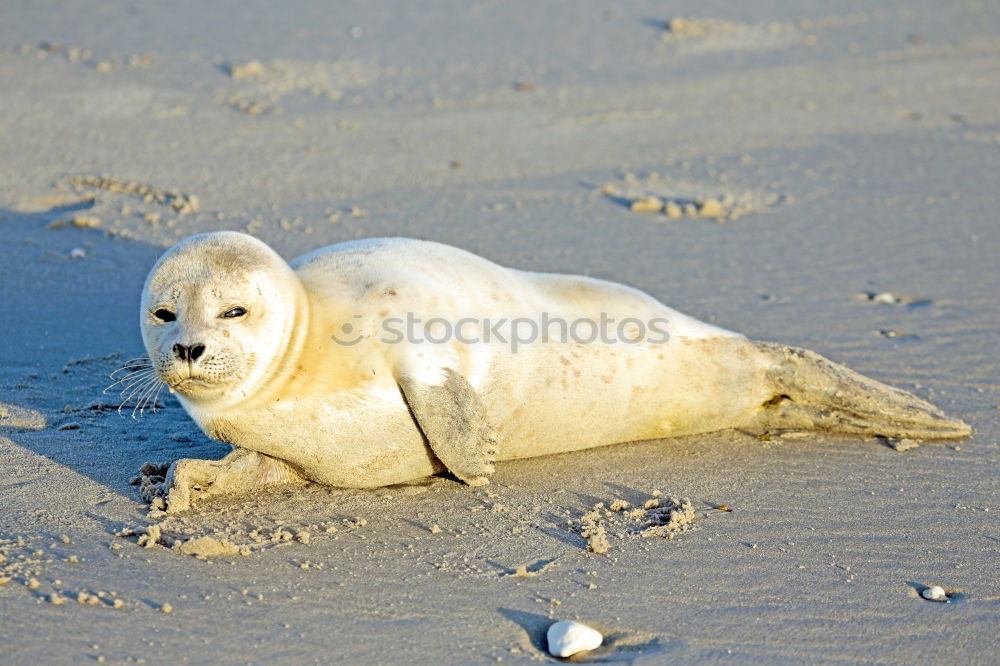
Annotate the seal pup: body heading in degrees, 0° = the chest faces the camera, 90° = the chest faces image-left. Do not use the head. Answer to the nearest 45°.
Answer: approximately 90°

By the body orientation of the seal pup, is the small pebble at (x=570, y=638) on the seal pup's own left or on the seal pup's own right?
on the seal pup's own left

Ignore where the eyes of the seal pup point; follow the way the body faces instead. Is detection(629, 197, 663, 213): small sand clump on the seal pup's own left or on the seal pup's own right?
on the seal pup's own right
